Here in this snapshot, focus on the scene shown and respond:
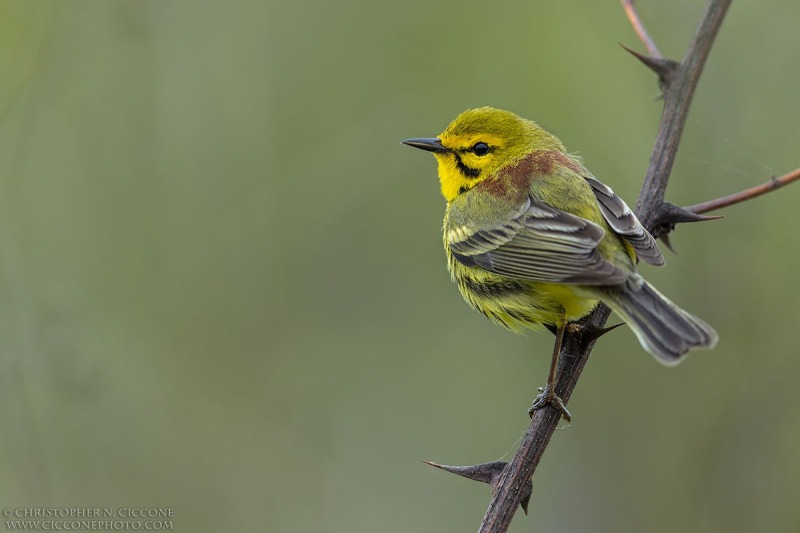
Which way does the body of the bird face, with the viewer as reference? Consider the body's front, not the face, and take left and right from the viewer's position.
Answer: facing away from the viewer and to the left of the viewer
